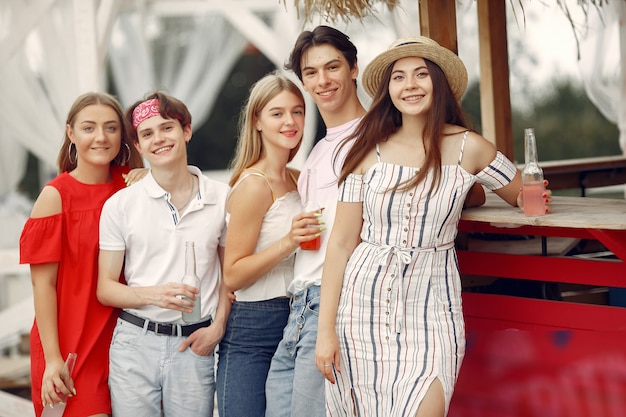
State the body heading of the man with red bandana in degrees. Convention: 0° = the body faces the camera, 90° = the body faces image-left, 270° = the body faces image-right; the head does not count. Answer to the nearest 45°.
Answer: approximately 0°

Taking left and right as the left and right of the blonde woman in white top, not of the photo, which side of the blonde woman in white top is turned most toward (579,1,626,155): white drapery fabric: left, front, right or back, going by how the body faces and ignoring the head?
left

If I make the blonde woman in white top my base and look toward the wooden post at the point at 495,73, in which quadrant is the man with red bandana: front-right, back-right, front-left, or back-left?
back-left

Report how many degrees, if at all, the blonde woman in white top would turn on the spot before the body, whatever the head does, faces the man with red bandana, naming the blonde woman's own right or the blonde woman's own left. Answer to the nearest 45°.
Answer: approximately 135° to the blonde woman's own right

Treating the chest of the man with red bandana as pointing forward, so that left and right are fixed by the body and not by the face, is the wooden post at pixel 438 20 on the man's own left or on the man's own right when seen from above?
on the man's own left

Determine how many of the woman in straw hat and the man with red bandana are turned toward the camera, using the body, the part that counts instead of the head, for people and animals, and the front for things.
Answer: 2

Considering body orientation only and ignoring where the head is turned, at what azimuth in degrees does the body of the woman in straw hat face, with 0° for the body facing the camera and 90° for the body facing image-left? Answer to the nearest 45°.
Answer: approximately 0°
